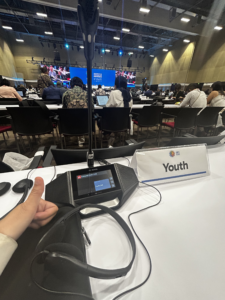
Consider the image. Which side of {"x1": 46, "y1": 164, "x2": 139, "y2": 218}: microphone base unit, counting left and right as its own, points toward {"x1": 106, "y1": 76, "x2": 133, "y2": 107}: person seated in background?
back

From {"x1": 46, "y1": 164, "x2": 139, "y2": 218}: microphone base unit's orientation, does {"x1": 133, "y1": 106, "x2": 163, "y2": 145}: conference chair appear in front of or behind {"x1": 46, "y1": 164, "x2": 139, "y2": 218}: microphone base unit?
behind

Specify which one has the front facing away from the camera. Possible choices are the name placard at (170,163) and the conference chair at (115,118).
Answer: the conference chair

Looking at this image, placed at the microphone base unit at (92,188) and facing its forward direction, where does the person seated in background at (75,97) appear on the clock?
The person seated in background is roughly at 6 o'clock from the microphone base unit.

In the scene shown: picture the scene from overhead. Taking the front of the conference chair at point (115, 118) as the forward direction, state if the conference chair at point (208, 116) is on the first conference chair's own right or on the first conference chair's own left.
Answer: on the first conference chair's own right

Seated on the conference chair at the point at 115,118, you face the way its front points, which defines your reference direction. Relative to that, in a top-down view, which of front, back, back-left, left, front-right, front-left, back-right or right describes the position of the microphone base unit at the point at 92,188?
back

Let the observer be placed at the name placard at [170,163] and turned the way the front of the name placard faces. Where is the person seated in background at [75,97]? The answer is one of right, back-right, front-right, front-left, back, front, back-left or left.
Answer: back-right

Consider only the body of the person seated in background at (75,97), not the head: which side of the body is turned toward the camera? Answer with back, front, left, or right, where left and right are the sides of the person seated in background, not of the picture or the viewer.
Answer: back

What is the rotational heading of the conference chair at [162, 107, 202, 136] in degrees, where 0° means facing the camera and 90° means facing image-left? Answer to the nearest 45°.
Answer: approximately 135°

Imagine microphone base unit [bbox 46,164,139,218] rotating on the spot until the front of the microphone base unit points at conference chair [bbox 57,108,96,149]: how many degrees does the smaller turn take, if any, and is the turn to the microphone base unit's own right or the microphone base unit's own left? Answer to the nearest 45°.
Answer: approximately 180°

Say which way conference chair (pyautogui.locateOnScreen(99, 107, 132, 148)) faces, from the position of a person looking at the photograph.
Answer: facing away from the viewer

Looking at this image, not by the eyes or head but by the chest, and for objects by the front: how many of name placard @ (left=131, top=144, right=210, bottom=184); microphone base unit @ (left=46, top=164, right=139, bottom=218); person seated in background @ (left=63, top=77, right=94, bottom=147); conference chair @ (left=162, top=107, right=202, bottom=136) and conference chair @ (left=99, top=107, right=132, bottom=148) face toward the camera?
2
